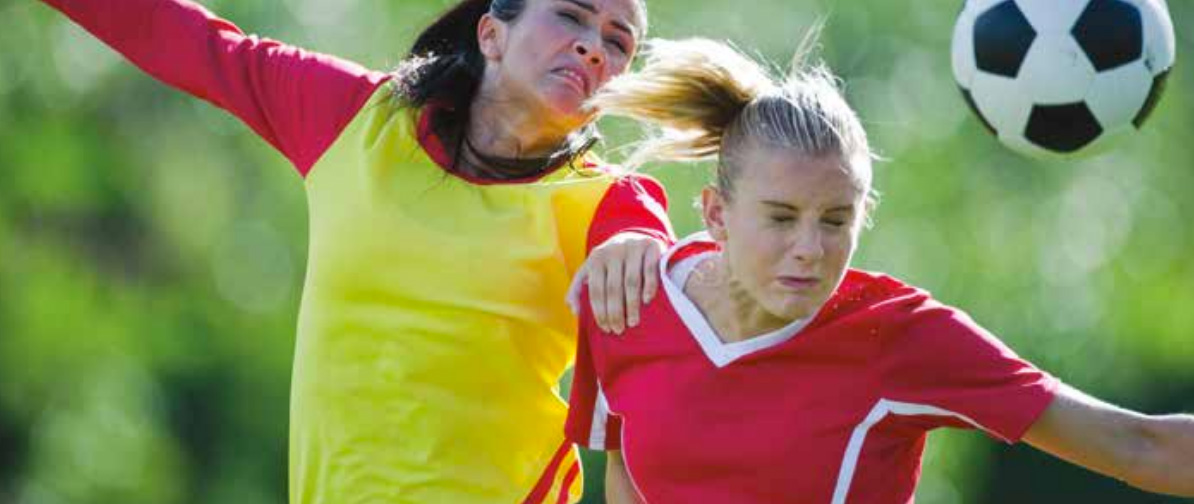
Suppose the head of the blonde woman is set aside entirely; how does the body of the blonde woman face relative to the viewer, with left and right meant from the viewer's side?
facing the viewer

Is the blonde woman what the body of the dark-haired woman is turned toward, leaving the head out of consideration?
yes

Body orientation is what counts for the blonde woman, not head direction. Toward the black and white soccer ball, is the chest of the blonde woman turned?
no

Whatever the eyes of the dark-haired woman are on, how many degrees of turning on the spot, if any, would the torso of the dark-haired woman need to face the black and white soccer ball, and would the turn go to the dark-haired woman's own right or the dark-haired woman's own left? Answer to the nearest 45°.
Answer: approximately 45° to the dark-haired woman's own left

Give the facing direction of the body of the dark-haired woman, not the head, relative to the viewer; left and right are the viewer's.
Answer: facing the viewer and to the right of the viewer

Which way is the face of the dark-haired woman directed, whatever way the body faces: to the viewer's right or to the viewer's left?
to the viewer's right

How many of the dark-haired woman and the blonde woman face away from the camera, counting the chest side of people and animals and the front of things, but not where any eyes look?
0
